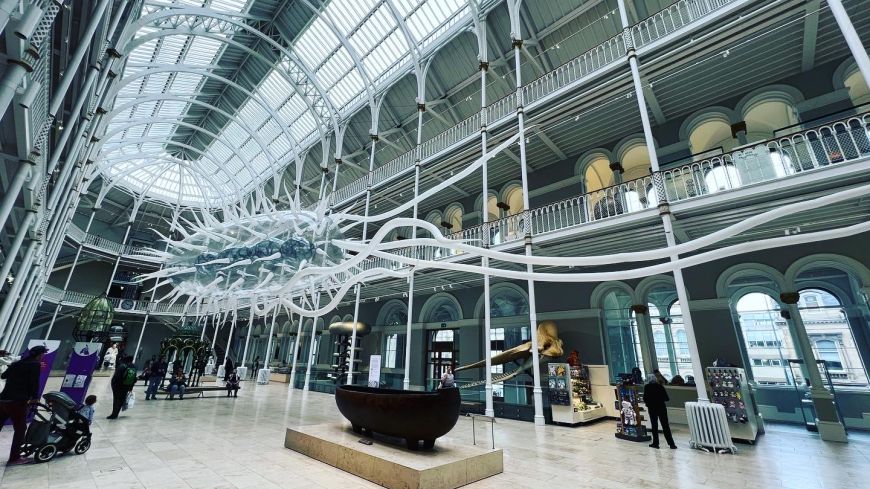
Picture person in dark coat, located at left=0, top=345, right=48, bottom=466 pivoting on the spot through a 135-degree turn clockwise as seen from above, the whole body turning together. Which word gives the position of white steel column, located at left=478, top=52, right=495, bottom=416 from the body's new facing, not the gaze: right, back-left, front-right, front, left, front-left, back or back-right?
back-left

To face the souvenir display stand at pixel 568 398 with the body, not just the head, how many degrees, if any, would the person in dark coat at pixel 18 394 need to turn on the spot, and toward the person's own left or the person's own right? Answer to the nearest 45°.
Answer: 0° — they already face it

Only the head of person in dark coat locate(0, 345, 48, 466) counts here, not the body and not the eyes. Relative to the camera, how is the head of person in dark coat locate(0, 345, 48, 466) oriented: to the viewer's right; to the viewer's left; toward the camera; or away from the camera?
to the viewer's right

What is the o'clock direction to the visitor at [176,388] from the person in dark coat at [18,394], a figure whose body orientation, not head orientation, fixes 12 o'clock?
The visitor is roughly at 10 o'clock from the person in dark coat.

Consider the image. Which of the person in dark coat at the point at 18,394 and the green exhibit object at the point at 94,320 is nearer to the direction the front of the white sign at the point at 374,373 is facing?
the person in dark coat

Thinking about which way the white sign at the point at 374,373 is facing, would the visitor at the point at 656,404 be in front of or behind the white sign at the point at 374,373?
in front

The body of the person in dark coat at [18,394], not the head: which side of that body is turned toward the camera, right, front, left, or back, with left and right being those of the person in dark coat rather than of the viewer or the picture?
right

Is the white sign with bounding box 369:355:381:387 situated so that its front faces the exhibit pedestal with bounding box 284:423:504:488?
yes

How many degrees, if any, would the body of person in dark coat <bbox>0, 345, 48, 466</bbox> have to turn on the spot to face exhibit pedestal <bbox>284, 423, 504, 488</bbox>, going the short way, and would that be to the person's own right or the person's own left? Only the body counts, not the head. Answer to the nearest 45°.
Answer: approximately 45° to the person's own right

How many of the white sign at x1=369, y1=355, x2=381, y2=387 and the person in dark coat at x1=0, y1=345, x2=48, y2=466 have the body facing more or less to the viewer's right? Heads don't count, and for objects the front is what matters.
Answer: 1

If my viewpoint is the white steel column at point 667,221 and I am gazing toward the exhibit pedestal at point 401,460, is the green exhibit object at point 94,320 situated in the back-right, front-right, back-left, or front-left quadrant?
front-right

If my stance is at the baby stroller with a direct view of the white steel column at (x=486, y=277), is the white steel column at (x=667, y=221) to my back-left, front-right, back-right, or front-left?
front-right

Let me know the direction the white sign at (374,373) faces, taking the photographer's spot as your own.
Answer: facing the viewer

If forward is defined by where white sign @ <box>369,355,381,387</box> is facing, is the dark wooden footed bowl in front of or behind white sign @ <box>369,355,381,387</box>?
in front

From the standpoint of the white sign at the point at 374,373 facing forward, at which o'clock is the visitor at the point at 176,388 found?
The visitor is roughly at 3 o'clock from the white sign.
